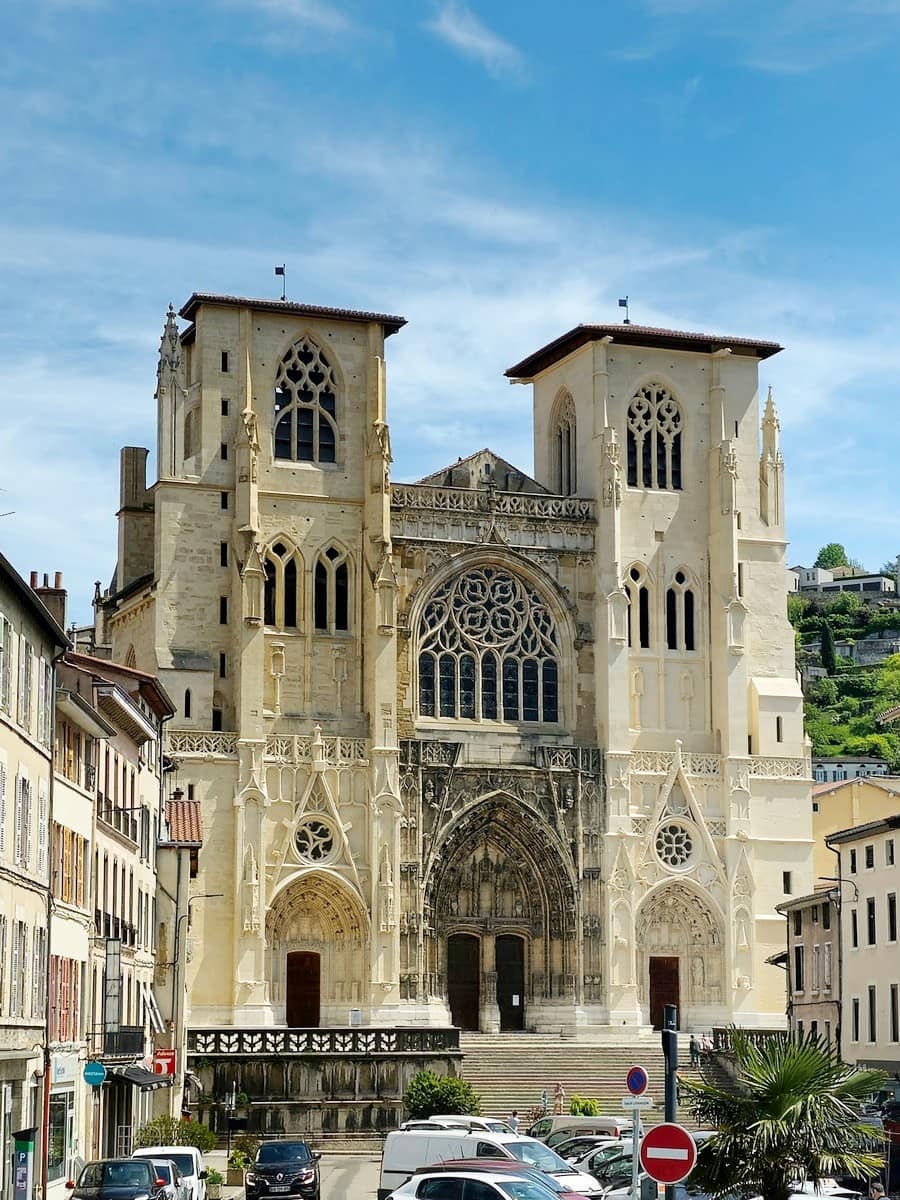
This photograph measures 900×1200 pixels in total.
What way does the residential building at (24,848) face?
to the viewer's right

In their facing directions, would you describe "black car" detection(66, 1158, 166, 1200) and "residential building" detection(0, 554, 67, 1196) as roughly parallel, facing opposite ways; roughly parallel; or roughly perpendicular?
roughly perpendicular

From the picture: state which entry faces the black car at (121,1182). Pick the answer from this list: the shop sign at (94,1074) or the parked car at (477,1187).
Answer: the shop sign

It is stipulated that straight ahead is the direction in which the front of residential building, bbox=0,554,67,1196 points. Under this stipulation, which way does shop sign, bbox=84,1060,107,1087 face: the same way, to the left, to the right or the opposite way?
to the right

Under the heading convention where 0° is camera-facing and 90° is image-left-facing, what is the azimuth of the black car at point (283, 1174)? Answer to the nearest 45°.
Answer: approximately 0°

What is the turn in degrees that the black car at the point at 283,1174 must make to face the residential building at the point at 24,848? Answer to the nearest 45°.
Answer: approximately 45° to its right
